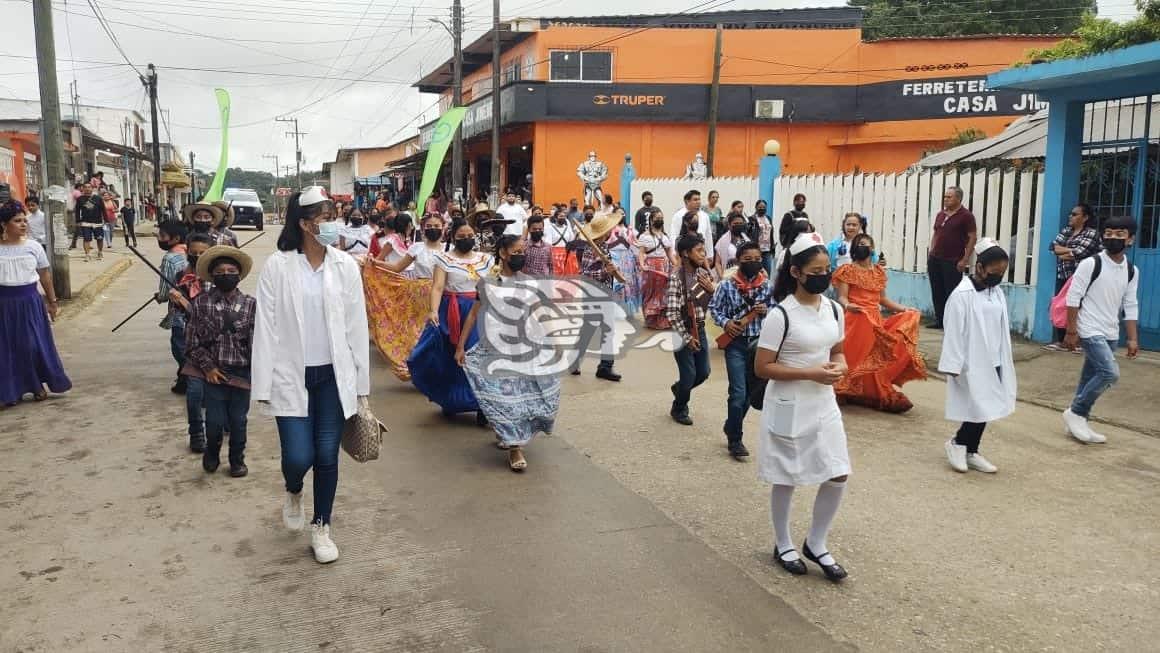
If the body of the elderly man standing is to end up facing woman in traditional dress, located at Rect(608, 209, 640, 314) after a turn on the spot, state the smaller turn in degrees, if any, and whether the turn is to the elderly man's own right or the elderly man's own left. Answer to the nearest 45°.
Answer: approximately 45° to the elderly man's own right

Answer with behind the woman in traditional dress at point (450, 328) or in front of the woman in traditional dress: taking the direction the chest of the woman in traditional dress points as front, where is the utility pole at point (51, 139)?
behind

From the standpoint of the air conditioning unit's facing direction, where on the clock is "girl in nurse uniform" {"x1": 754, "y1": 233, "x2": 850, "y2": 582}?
The girl in nurse uniform is roughly at 12 o'clock from the air conditioning unit.

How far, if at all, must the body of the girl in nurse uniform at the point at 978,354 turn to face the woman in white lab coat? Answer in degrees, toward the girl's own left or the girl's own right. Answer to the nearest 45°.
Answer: approximately 90° to the girl's own right

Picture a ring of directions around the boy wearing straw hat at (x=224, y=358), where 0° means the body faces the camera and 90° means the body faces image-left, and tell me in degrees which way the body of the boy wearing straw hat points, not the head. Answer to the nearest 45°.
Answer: approximately 0°

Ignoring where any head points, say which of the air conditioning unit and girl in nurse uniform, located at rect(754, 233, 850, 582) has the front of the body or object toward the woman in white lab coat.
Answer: the air conditioning unit

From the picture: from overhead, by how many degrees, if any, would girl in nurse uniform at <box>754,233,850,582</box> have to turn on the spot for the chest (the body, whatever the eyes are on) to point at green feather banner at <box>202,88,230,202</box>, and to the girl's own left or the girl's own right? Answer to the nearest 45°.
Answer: approximately 180°

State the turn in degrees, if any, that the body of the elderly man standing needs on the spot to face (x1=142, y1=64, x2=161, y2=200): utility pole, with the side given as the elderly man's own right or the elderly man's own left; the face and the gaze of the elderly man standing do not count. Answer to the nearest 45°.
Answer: approximately 90° to the elderly man's own right

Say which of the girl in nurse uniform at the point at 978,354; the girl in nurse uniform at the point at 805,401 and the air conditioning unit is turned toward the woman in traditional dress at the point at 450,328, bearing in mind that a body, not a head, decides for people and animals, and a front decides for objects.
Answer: the air conditioning unit
